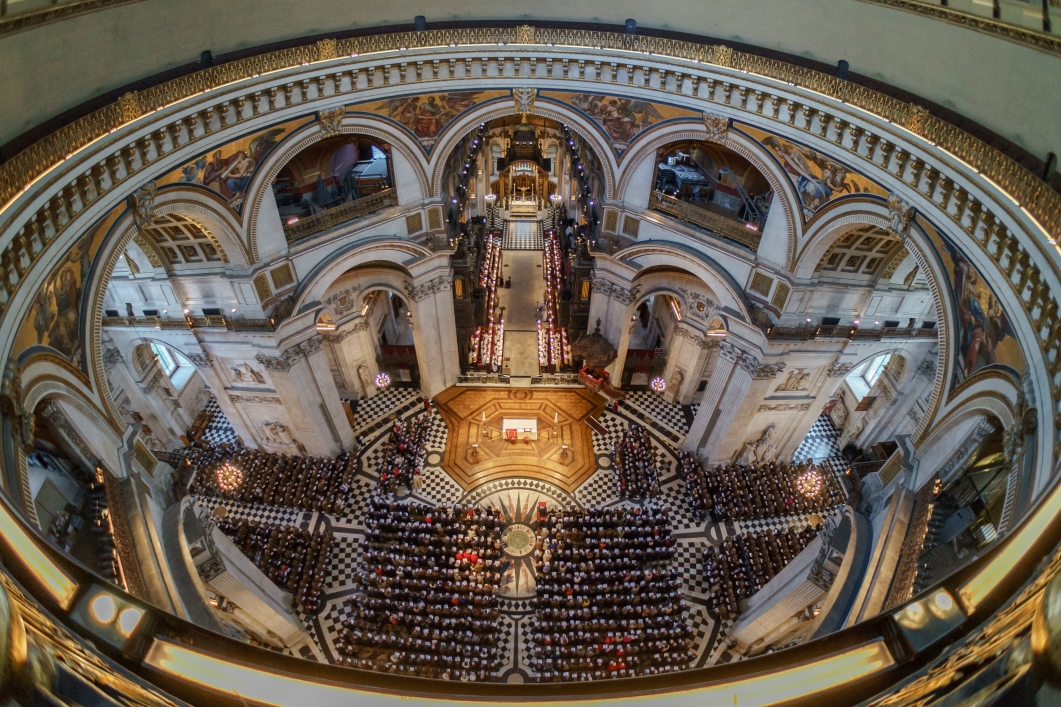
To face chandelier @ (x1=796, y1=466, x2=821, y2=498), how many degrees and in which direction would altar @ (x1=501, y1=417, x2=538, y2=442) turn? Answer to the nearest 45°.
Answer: approximately 90° to its left

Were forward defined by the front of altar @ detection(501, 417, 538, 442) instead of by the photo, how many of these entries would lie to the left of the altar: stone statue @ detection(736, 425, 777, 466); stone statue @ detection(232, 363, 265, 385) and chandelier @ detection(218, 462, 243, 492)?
1

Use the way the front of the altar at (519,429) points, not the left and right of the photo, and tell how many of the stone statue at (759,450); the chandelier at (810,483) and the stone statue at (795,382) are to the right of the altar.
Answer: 0

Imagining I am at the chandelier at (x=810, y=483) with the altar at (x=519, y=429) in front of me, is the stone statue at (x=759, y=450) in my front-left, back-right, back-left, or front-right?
front-right

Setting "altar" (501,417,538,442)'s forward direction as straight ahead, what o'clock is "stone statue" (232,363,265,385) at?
The stone statue is roughly at 2 o'clock from the altar.

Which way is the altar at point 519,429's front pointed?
toward the camera

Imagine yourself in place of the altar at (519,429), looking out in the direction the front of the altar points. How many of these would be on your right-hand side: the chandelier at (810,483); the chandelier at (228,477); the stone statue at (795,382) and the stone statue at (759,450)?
1

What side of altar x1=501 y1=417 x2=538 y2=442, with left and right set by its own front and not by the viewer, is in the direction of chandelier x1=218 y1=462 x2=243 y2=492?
right

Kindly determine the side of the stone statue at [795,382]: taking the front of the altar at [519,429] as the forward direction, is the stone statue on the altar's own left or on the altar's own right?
on the altar's own left

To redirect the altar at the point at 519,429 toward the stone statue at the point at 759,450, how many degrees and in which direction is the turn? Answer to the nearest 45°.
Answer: approximately 90° to its left
